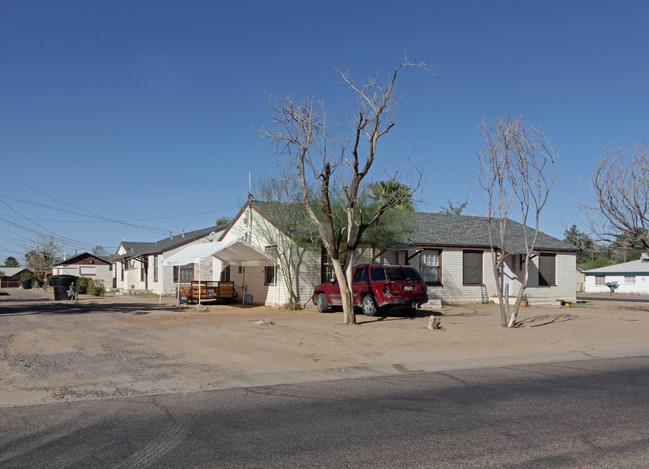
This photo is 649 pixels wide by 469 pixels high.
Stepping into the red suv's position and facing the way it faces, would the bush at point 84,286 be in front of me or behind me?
in front

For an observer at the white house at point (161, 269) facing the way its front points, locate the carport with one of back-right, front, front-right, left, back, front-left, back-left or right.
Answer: front-left

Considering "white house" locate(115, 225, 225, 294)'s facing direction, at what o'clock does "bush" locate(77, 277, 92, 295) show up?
The bush is roughly at 3 o'clock from the white house.

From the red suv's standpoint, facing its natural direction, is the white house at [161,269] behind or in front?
in front

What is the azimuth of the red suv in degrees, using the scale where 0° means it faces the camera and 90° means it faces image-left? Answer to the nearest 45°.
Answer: approximately 135°

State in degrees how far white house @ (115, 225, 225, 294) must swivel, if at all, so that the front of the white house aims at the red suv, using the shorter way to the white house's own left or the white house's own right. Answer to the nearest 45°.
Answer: approximately 45° to the white house's own left

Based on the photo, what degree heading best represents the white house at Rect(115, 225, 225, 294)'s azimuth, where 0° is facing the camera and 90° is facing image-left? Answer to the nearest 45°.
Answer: approximately 45°

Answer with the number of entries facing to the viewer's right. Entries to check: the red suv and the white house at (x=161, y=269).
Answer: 0
